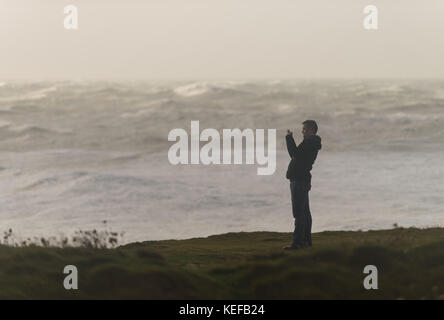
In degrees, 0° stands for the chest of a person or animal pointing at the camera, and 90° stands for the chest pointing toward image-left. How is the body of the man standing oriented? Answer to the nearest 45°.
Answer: approximately 90°
